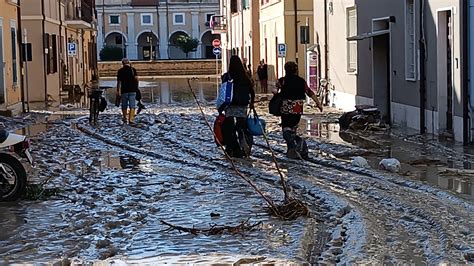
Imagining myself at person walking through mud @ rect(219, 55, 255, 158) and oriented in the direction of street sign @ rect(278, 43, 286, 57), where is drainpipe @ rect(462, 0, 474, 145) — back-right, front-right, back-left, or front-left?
front-right

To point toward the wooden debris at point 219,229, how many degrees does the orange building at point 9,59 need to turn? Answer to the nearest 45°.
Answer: approximately 90° to its right

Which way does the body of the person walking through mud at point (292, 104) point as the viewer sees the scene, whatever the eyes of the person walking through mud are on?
away from the camera

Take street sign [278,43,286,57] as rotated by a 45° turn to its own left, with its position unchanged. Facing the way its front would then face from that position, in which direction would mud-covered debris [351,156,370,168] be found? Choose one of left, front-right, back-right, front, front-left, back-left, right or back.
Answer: front-right

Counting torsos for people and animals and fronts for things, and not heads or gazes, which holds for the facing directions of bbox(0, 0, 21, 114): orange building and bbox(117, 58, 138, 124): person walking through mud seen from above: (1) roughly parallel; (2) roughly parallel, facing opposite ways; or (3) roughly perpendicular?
roughly perpendicular

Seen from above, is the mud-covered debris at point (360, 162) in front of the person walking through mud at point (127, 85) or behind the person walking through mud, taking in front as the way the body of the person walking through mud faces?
behind

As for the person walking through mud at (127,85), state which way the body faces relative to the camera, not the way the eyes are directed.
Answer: away from the camera

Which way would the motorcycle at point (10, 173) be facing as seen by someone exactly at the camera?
facing to the left of the viewer

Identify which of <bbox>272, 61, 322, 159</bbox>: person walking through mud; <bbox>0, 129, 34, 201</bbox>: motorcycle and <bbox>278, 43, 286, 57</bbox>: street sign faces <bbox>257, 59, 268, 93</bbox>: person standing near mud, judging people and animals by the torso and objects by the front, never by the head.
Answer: <bbox>272, 61, 322, 159</bbox>: person walking through mud

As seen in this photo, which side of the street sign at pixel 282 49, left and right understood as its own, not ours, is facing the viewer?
front

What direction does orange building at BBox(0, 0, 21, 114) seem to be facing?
to the viewer's right

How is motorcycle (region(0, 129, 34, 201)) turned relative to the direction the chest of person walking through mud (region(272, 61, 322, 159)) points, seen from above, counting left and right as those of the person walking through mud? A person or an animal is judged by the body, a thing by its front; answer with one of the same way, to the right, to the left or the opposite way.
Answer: to the left

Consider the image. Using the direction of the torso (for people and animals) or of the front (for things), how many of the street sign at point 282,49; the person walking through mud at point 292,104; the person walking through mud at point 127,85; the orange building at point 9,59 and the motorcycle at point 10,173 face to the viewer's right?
1

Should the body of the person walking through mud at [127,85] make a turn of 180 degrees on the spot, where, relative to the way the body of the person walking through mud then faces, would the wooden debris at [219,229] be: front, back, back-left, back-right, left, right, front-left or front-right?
front

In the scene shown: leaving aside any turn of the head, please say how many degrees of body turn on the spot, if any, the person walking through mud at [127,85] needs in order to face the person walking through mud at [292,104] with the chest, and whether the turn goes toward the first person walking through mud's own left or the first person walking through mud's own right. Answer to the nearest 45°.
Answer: approximately 180°

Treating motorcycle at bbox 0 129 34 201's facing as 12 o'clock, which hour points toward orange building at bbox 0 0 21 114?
The orange building is roughly at 3 o'clock from the motorcycle.

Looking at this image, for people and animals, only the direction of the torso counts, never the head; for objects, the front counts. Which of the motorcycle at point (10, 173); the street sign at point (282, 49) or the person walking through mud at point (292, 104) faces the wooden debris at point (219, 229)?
the street sign

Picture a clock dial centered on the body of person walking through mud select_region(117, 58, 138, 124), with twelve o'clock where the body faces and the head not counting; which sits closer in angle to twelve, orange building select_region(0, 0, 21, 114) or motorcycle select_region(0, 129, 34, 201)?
the orange building
